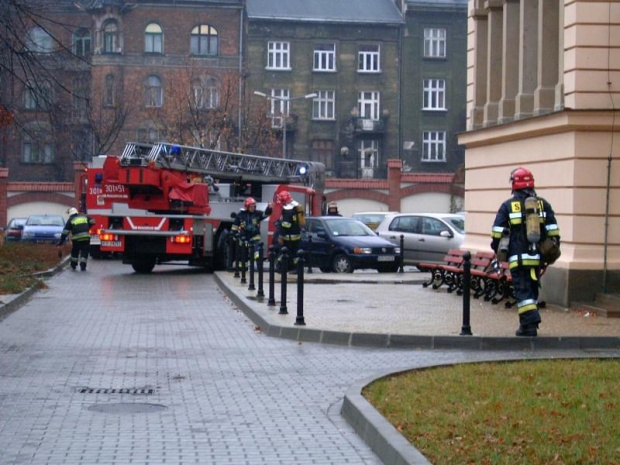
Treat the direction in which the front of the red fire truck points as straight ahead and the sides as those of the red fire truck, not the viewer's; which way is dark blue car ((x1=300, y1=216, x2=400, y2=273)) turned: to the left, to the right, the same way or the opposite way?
to the right

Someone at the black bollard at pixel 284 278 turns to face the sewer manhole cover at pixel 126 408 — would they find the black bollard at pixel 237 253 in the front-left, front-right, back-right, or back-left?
back-right

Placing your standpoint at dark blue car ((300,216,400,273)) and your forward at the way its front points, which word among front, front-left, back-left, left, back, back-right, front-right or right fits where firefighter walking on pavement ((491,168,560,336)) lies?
front-right

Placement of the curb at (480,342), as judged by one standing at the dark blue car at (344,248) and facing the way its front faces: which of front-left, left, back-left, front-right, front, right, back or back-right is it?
front-right

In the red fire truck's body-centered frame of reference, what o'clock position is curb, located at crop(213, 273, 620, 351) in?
The curb is roughly at 4 o'clock from the red fire truck.

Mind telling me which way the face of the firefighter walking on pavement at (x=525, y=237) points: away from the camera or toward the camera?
away from the camera

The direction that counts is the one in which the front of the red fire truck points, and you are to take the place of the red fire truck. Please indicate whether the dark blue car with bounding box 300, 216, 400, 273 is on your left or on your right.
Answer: on your right

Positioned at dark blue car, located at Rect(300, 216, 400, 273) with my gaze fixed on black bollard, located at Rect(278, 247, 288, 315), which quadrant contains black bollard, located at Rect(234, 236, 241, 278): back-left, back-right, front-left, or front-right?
front-right

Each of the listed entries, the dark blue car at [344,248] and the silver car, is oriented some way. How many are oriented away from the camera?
0

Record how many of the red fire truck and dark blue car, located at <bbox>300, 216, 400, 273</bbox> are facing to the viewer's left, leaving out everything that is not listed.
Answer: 0
